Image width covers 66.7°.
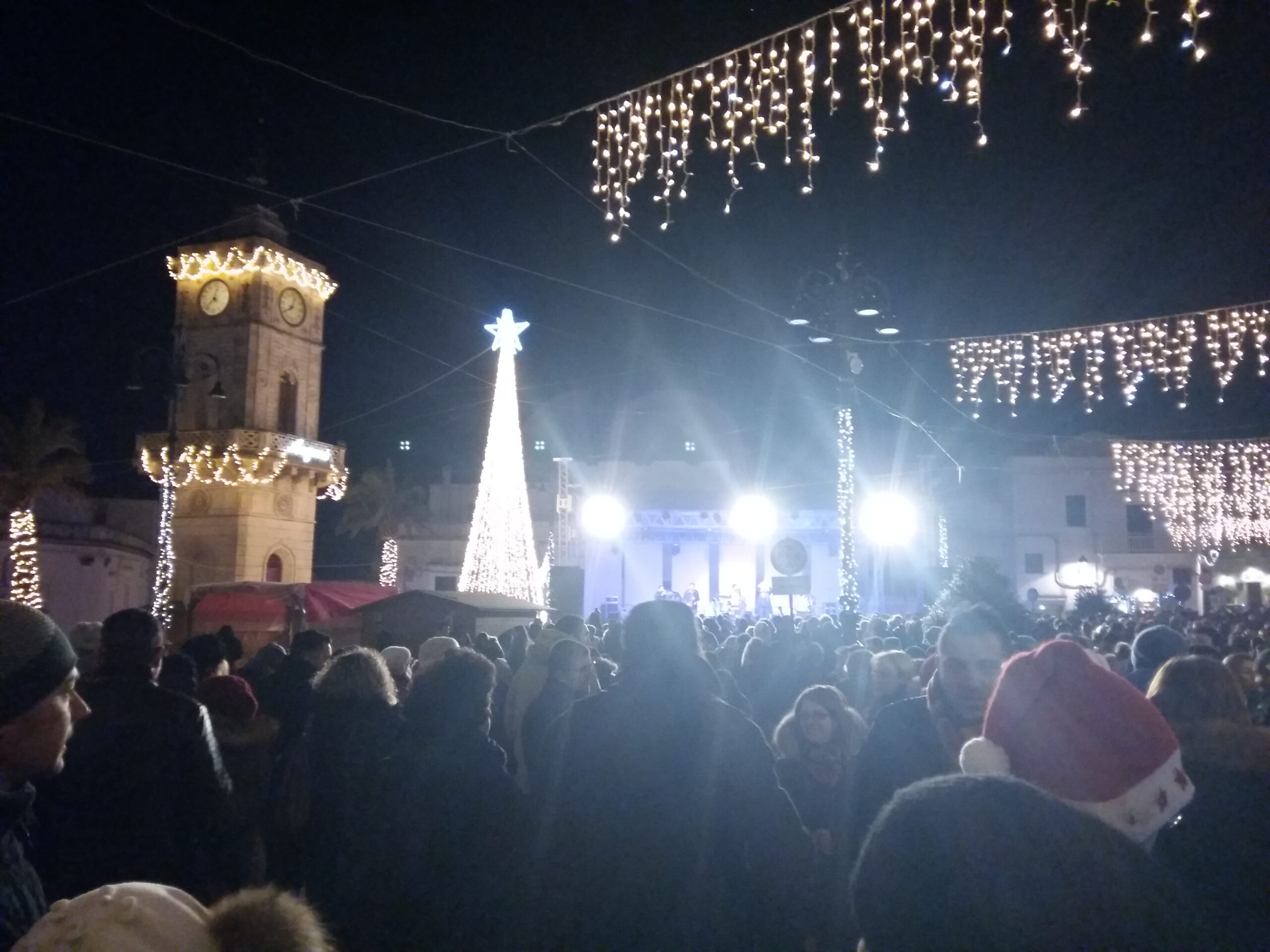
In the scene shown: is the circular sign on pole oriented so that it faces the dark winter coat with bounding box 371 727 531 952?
yes

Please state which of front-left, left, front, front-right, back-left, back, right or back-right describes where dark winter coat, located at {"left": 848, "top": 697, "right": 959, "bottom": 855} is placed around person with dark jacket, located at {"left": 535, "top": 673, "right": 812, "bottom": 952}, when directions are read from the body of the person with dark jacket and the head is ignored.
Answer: front-right

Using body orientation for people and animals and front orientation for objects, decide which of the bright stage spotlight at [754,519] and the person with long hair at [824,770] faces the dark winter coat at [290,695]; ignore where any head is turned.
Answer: the bright stage spotlight

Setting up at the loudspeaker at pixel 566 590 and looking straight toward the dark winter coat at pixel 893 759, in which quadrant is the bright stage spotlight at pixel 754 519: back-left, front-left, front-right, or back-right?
back-left

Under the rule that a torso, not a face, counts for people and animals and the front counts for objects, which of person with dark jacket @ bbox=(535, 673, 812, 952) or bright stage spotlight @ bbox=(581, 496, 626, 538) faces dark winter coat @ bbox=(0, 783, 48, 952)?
the bright stage spotlight

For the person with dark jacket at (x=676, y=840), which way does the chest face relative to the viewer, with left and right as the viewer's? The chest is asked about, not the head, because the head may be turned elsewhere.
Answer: facing away from the viewer
